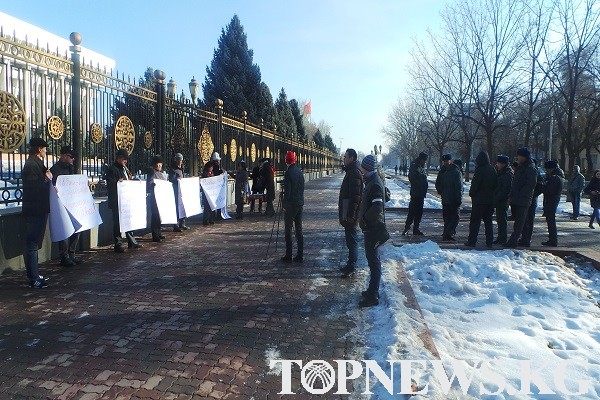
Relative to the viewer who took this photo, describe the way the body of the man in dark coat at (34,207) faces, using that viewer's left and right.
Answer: facing to the right of the viewer

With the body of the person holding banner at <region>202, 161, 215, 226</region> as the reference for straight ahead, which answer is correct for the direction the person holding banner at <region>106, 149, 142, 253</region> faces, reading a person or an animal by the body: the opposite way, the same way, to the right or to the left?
the same way

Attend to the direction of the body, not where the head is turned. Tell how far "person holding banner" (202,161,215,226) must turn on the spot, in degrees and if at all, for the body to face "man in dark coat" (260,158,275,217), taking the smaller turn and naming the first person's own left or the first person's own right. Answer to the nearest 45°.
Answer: approximately 90° to the first person's own left

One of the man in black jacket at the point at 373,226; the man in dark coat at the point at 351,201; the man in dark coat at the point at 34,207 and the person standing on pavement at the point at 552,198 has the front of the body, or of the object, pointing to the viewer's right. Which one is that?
the man in dark coat at the point at 34,207

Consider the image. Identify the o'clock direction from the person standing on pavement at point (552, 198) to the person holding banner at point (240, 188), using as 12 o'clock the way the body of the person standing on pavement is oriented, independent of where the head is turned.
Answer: The person holding banner is roughly at 12 o'clock from the person standing on pavement.

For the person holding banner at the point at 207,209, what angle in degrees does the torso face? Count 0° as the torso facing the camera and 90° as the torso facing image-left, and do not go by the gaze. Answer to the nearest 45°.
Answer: approximately 315°

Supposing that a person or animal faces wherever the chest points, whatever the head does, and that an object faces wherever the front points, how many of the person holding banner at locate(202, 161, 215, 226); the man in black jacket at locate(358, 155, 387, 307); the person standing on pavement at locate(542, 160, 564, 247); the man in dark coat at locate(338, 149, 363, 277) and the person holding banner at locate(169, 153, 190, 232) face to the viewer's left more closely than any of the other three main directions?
3

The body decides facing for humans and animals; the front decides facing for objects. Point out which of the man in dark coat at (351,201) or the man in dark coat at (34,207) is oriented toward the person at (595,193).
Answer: the man in dark coat at (34,207)

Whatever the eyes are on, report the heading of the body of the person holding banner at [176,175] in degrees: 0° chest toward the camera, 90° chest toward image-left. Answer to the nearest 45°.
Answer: approximately 315°

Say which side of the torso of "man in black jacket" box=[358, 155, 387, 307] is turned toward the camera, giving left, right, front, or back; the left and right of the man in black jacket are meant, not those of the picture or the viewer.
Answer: left

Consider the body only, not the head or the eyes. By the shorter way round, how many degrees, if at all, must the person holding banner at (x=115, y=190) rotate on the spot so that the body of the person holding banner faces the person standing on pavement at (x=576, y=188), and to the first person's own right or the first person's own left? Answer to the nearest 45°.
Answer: approximately 45° to the first person's own left

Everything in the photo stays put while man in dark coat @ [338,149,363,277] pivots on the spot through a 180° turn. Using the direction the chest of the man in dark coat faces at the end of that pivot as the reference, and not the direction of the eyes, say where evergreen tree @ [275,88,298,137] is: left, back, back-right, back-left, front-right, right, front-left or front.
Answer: left

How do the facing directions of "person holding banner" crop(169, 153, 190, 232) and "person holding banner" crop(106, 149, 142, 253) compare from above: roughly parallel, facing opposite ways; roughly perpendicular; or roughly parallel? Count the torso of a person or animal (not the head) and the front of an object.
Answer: roughly parallel

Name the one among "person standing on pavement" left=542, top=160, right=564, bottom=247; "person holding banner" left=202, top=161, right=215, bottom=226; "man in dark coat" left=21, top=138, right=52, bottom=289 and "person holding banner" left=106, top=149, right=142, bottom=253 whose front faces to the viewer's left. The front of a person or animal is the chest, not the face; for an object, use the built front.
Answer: the person standing on pavement

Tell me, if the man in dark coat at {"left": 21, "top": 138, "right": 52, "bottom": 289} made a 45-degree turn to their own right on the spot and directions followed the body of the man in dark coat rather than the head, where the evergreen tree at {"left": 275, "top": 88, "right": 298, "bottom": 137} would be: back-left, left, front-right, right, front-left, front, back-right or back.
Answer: left

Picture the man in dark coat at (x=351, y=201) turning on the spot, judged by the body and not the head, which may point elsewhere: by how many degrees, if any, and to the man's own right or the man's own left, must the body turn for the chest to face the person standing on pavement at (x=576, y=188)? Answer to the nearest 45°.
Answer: approximately 135° to the man's own right

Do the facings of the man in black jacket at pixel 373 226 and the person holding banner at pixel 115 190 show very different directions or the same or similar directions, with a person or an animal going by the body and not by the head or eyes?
very different directions

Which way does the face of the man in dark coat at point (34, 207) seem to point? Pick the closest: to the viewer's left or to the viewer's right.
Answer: to the viewer's right

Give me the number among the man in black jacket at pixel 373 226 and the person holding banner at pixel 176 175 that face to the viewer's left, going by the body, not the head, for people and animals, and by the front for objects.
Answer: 1

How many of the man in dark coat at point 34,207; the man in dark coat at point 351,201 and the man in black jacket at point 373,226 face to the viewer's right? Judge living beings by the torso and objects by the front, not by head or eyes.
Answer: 1
